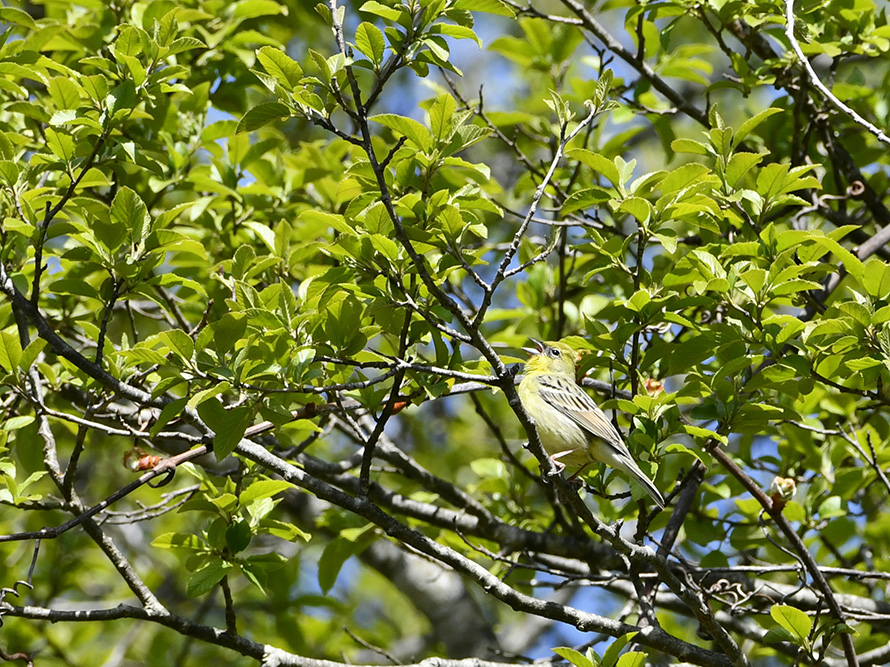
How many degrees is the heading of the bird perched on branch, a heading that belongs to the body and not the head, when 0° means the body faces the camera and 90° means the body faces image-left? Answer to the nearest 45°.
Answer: approximately 90°
